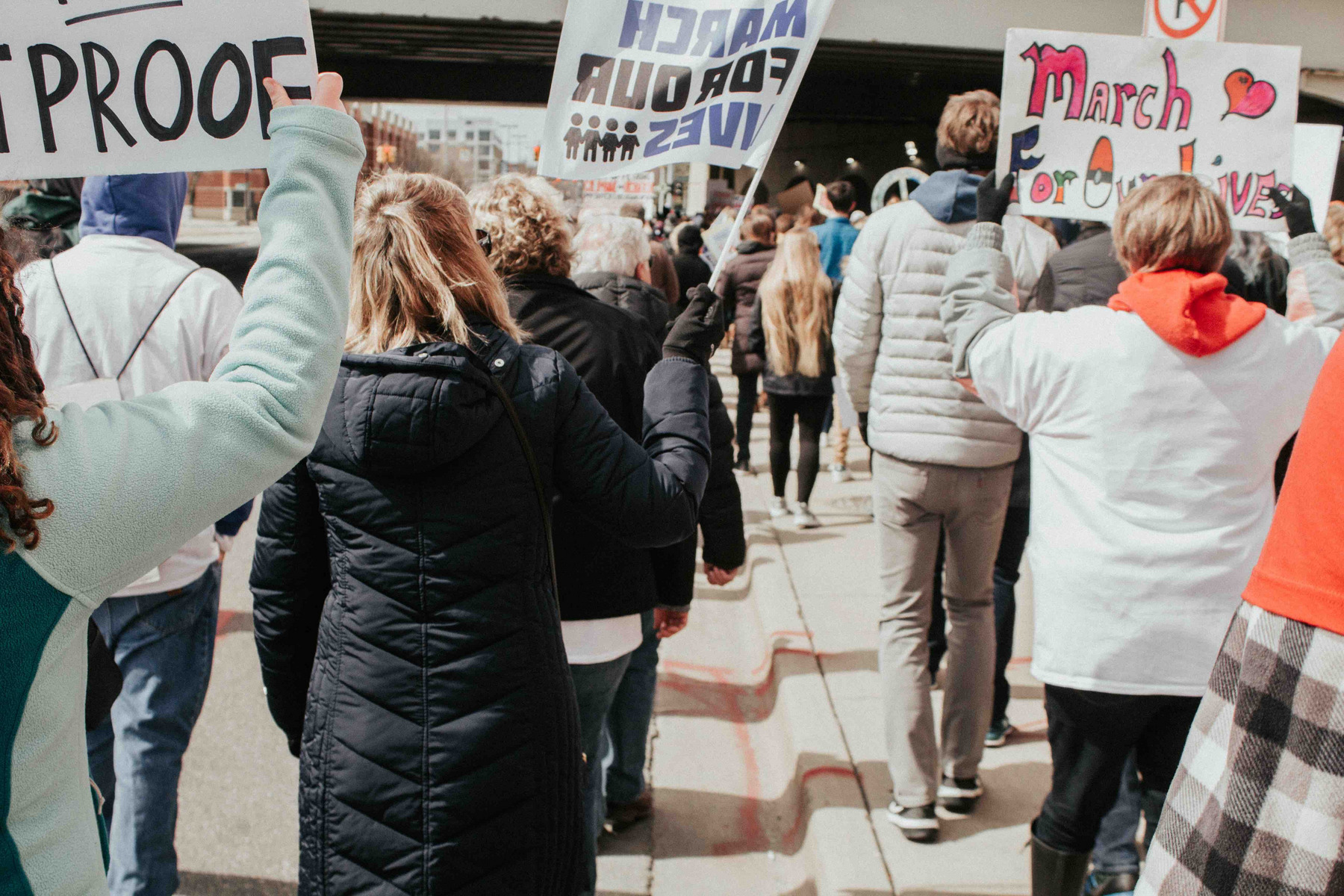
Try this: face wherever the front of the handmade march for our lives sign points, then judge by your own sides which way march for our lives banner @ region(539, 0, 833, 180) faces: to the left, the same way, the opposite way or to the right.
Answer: the opposite way

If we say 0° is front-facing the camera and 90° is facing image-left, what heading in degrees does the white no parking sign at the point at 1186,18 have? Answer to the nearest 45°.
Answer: approximately 0°

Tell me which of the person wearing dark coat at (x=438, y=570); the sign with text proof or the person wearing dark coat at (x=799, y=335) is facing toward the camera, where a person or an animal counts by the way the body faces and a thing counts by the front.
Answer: the sign with text proof

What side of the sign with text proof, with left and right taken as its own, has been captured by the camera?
front

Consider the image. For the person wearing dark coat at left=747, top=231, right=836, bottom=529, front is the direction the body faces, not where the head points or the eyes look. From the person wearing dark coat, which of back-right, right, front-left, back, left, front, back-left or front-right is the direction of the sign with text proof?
back

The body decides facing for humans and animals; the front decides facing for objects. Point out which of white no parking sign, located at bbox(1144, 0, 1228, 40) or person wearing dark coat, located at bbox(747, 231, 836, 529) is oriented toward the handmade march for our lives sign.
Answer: the white no parking sign

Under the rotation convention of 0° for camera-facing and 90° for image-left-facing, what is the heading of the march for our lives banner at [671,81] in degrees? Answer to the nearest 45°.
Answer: approximately 180°

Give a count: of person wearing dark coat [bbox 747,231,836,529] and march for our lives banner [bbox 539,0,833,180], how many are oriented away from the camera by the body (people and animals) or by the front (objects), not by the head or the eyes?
2

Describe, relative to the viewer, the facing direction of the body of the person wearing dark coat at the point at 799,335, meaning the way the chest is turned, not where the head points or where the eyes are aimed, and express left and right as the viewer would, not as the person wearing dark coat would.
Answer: facing away from the viewer

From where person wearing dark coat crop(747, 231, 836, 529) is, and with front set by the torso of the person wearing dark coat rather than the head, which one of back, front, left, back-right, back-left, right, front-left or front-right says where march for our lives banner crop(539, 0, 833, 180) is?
back

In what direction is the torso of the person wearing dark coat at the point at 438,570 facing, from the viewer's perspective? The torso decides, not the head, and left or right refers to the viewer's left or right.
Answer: facing away from the viewer

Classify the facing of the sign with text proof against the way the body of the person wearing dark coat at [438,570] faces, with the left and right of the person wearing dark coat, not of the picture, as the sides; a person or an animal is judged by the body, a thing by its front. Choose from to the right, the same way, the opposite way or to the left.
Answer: the opposite way

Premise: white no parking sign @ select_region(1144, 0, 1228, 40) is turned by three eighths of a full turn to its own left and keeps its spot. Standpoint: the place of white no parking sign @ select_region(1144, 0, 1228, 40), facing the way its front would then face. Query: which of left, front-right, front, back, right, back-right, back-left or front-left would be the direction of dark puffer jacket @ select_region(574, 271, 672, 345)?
back

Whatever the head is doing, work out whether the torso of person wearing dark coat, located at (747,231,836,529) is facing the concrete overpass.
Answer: yes

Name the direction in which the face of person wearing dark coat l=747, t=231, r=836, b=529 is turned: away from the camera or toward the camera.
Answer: away from the camera

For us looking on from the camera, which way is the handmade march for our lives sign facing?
facing the viewer
